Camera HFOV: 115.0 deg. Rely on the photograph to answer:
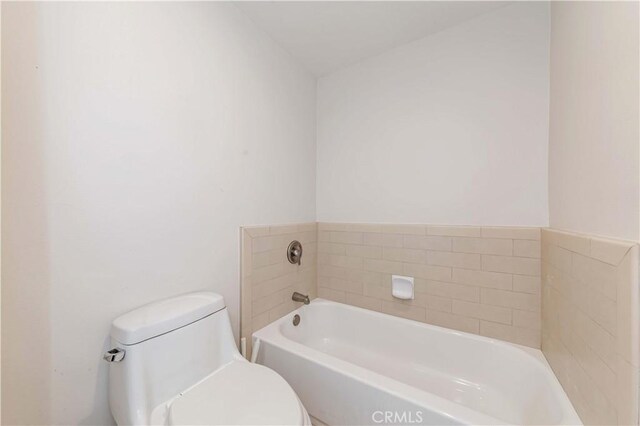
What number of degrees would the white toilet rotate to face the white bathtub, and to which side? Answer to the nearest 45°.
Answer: approximately 45° to its left
